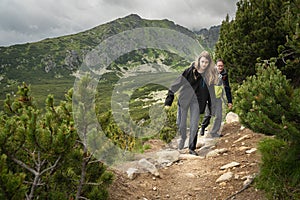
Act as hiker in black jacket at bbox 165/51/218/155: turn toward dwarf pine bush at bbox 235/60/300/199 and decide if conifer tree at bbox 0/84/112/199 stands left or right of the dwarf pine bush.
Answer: right

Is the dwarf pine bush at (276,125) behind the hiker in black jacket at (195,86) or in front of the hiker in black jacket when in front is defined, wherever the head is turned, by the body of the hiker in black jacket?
in front

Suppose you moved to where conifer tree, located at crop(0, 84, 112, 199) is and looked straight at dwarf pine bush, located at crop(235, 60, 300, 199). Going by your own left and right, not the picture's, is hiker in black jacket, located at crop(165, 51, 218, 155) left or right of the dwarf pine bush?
left

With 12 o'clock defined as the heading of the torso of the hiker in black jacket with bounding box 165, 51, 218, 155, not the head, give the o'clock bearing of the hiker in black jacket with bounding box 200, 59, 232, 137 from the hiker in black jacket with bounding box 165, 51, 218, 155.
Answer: the hiker in black jacket with bounding box 200, 59, 232, 137 is roughly at 7 o'clock from the hiker in black jacket with bounding box 165, 51, 218, 155.

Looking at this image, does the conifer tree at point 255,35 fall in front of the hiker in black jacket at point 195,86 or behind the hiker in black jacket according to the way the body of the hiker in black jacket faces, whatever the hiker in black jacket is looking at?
behind

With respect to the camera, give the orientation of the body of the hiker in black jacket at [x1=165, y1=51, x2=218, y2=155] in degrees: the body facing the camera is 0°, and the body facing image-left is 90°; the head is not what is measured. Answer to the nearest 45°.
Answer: approximately 0°

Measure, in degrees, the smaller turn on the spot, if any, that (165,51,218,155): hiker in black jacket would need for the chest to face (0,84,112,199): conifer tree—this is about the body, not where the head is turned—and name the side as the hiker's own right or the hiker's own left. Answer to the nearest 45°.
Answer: approximately 45° to the hiker's own right
